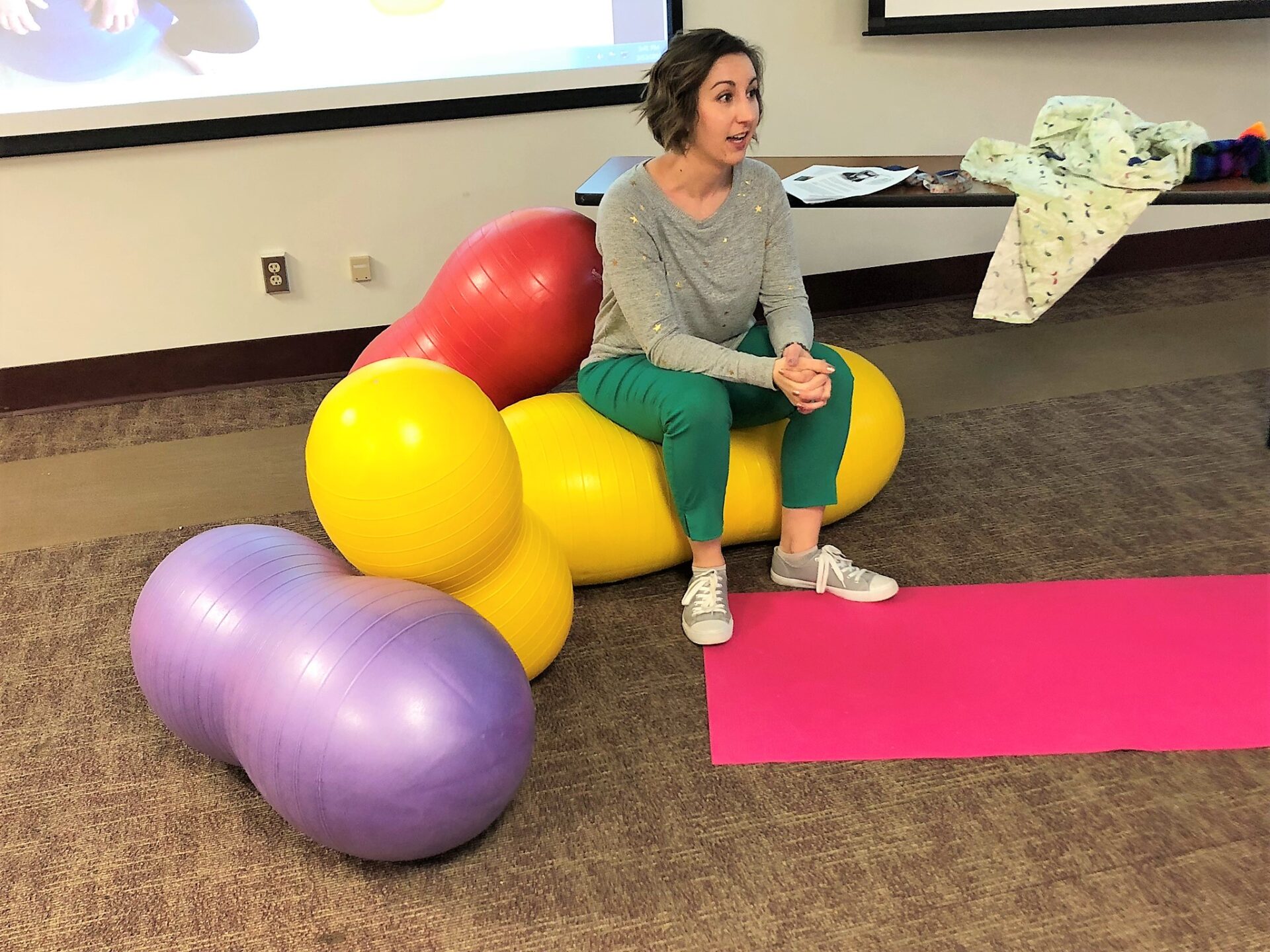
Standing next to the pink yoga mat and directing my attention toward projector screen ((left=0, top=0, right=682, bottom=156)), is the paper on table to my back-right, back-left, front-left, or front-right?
front-right

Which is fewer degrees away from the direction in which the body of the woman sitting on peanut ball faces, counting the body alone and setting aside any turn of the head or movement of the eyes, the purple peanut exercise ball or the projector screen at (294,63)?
the purple peanut exercise ball

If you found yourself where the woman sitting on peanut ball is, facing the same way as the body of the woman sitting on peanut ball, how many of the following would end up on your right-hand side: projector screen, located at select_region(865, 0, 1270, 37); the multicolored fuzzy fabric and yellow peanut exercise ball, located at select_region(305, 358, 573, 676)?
1

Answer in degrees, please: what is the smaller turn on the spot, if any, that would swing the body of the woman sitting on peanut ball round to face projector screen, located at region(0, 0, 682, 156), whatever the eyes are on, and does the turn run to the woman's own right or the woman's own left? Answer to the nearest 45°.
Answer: approximately 180°

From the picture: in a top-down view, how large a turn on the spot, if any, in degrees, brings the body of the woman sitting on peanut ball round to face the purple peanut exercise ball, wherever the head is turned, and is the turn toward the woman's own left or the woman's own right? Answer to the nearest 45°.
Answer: approximately 90° to the woman's own right

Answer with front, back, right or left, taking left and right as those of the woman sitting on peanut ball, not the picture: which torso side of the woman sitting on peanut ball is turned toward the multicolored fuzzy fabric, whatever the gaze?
left

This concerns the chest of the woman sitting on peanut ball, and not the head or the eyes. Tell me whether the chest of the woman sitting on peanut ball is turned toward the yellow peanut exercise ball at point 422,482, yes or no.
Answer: no

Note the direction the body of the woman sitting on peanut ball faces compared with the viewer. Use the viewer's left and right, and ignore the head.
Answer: facing the viewer and to the right of the viewer

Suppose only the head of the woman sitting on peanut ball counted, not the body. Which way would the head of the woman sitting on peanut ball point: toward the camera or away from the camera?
toward the camera

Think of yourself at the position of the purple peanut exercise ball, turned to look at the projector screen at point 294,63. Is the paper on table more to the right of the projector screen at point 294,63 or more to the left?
right

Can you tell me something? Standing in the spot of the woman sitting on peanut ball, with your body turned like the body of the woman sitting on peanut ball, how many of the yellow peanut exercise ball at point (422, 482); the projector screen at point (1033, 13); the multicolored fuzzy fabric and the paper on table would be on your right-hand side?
1

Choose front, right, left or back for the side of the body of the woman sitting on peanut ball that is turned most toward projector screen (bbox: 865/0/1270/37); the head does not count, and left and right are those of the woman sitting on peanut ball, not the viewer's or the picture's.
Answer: left

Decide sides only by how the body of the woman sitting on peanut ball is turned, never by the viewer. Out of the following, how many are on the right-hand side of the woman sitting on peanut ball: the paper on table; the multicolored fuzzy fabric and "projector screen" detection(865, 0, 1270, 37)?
0

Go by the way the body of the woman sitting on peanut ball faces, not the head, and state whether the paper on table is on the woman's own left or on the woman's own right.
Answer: on the woman's own left
